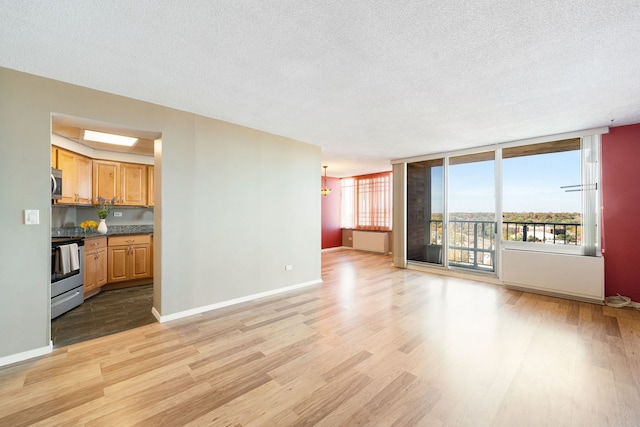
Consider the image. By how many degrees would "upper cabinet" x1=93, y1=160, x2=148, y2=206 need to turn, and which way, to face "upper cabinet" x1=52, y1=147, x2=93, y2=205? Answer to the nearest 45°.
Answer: approximately 45° to its right

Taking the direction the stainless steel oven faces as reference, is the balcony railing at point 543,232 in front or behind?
in front

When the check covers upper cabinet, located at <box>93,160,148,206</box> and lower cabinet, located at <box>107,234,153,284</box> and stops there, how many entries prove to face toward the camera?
2

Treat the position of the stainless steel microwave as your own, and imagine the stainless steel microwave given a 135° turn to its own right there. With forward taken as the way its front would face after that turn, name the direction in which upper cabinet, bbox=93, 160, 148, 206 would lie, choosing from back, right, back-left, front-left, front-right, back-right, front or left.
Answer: back-right

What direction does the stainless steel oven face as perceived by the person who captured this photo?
facing the viewer and to the right of the viewer

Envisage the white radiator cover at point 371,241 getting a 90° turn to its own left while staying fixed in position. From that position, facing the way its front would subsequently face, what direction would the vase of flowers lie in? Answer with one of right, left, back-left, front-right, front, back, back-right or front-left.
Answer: right

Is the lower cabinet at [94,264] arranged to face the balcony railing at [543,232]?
yes

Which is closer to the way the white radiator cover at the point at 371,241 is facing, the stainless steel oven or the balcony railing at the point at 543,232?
the stainless steel oven

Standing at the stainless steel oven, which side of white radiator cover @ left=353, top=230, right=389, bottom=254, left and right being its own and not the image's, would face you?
front
